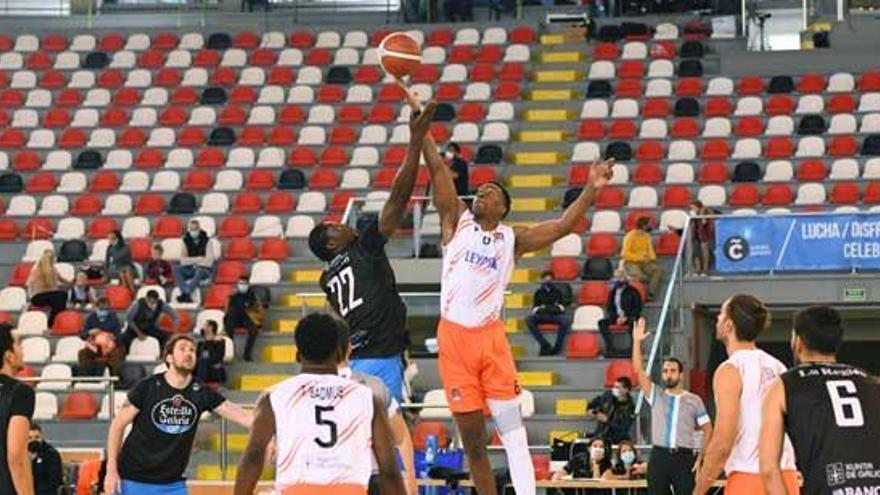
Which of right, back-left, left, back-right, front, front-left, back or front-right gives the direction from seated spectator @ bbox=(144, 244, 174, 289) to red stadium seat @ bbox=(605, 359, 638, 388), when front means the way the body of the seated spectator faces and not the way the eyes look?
front-left

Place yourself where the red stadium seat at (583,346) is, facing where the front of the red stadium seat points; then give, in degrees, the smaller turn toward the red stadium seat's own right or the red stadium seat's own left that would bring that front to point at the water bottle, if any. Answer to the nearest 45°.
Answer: approximately 45° to the red stadium seat's own right

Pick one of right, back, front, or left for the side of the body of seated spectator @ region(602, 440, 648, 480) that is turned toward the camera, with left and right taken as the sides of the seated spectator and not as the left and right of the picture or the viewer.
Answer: front

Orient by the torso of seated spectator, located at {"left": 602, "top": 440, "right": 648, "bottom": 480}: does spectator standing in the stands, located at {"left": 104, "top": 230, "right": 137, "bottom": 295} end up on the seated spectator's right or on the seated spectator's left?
on the seated spectator's right

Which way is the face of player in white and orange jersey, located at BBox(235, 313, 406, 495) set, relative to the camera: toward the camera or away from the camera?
away from the camera

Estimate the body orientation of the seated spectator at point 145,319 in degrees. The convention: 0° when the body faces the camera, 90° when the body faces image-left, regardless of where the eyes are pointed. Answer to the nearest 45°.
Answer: approximately 0°

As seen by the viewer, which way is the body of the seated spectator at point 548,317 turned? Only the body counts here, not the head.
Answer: toward the camera

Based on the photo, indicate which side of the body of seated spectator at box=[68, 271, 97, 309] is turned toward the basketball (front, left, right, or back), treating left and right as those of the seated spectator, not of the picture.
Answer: front

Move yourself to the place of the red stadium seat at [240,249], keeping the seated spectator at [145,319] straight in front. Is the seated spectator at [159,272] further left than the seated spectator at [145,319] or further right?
right

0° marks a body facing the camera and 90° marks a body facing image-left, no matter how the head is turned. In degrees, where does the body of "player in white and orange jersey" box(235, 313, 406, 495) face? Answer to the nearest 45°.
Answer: approximately 180°

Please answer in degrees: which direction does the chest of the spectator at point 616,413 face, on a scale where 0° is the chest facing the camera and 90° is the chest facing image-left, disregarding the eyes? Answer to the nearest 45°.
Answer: approximately 45°

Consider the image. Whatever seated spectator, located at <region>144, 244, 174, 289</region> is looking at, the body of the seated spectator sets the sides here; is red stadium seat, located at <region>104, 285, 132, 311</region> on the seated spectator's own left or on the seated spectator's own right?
on the seated spectator's own right

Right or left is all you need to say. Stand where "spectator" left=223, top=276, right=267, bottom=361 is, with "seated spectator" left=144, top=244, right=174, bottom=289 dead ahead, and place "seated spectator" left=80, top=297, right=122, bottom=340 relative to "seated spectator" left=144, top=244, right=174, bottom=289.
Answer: left

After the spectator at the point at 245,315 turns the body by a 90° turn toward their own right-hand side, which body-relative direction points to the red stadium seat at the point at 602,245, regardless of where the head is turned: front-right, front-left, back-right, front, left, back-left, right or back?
back

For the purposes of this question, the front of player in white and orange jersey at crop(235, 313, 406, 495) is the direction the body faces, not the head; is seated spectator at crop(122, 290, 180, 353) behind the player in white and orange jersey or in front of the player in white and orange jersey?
in front

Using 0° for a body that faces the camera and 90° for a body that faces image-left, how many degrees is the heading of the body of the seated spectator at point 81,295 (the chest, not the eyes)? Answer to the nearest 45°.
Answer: approximately 0°
